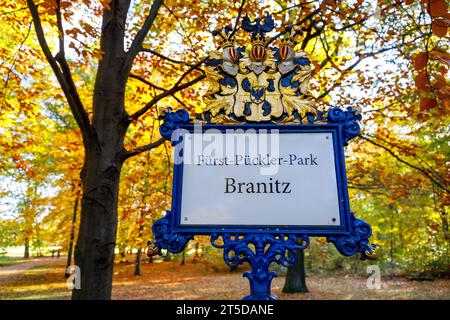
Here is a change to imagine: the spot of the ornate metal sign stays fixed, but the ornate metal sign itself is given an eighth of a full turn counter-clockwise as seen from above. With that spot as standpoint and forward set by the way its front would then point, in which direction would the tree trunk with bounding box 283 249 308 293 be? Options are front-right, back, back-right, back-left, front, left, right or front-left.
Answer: back-left

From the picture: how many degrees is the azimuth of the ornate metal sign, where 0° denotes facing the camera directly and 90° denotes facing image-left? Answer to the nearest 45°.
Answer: approximately 0°
